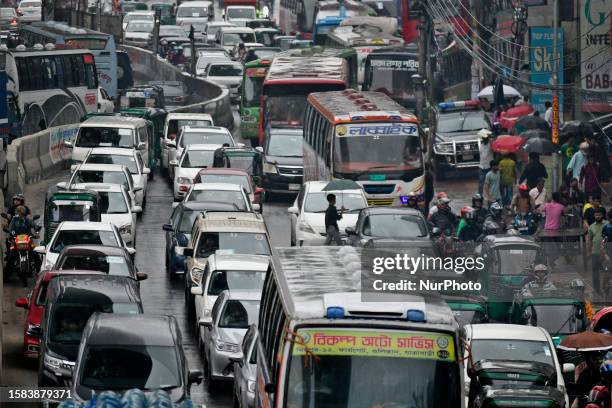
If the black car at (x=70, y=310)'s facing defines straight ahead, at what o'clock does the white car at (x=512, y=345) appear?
The white car is roughly at 10 o'clock from the black car.

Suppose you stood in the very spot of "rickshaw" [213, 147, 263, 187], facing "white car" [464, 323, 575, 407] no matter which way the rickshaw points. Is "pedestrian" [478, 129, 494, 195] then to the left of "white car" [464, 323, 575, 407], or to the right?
left

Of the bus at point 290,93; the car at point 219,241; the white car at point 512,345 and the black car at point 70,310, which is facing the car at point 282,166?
the bus

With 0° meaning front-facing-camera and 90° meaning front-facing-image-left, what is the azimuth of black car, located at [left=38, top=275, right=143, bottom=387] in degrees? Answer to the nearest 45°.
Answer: approximately 0°

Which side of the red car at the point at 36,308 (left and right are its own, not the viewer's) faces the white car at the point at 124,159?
back

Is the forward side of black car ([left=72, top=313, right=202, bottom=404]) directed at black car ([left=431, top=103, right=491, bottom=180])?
no

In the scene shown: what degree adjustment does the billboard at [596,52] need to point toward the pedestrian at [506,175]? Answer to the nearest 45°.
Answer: approximately 45° to its right

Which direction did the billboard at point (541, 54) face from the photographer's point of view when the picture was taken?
facing the viewer

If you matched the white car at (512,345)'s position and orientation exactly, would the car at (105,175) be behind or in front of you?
behind

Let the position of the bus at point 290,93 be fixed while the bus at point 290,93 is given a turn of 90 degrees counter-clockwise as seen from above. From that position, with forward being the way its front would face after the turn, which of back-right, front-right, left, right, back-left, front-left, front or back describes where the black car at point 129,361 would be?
right

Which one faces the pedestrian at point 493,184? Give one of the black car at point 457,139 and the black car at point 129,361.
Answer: the black car at point 457,139

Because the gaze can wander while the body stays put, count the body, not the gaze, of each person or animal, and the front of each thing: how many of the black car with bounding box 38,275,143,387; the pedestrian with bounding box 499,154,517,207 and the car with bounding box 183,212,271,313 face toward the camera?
2

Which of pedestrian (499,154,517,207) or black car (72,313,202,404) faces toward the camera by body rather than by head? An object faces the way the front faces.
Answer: the black car

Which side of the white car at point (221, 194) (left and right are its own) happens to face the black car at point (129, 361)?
front

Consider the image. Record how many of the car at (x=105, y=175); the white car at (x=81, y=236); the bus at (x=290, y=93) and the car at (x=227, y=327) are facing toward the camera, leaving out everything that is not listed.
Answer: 4

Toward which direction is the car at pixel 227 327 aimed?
toward the camera

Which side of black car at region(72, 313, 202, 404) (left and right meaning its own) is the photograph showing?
front

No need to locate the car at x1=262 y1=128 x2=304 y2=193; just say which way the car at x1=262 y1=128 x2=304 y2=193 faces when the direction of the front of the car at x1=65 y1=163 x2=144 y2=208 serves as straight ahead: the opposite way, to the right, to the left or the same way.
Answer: the same way
